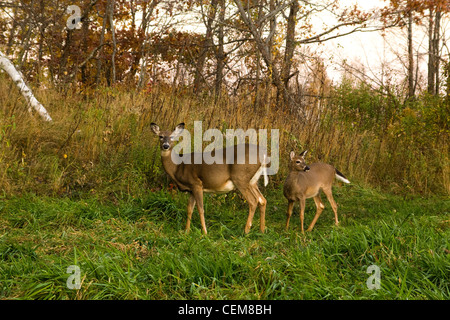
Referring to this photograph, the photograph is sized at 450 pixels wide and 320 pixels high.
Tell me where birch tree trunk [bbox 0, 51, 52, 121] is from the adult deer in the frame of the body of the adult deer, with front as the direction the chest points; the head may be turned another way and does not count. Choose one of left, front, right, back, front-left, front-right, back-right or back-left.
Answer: front-right

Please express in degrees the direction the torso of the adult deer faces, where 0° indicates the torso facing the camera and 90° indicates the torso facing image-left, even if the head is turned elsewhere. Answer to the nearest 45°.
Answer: approximately 90°
